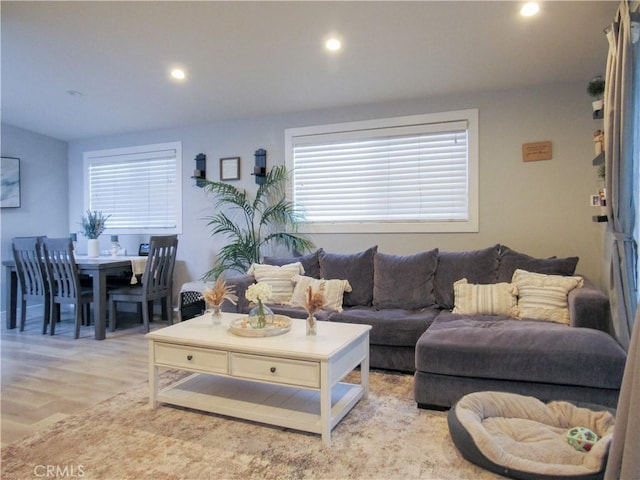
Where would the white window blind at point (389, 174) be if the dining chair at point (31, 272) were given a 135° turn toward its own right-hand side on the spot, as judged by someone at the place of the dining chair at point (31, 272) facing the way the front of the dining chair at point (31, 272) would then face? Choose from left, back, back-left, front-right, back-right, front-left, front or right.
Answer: front-left

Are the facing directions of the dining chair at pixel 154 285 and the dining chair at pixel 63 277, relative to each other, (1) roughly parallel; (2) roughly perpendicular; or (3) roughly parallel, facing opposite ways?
roughly perpendicular

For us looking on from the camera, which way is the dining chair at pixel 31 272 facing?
facing away from the viewer and to the right of the viewer

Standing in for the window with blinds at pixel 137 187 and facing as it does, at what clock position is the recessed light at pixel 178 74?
The recessed light is roughly at 10 o'clock from the window with blinds.

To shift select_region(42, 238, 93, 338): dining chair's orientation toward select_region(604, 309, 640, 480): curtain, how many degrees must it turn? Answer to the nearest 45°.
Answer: approximately 135° to its right

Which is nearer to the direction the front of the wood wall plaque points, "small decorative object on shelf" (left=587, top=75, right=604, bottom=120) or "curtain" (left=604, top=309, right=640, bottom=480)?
the curtain

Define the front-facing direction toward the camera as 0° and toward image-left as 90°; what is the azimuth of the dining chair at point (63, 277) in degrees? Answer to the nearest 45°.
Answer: approximately 225°

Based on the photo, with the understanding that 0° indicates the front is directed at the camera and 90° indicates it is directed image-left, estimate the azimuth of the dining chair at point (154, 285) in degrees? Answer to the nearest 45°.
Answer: approximately 135°

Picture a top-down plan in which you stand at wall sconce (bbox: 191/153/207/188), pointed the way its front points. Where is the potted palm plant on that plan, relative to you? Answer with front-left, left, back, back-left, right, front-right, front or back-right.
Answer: left

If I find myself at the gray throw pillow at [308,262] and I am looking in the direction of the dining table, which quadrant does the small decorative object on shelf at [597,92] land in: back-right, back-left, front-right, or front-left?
back-left

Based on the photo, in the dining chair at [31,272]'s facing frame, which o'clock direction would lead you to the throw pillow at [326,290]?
The throw pillow is roughly at 3 o'clock from the dining chair.

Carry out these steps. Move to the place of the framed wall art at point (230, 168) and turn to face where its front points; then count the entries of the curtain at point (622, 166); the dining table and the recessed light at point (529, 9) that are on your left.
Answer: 2
